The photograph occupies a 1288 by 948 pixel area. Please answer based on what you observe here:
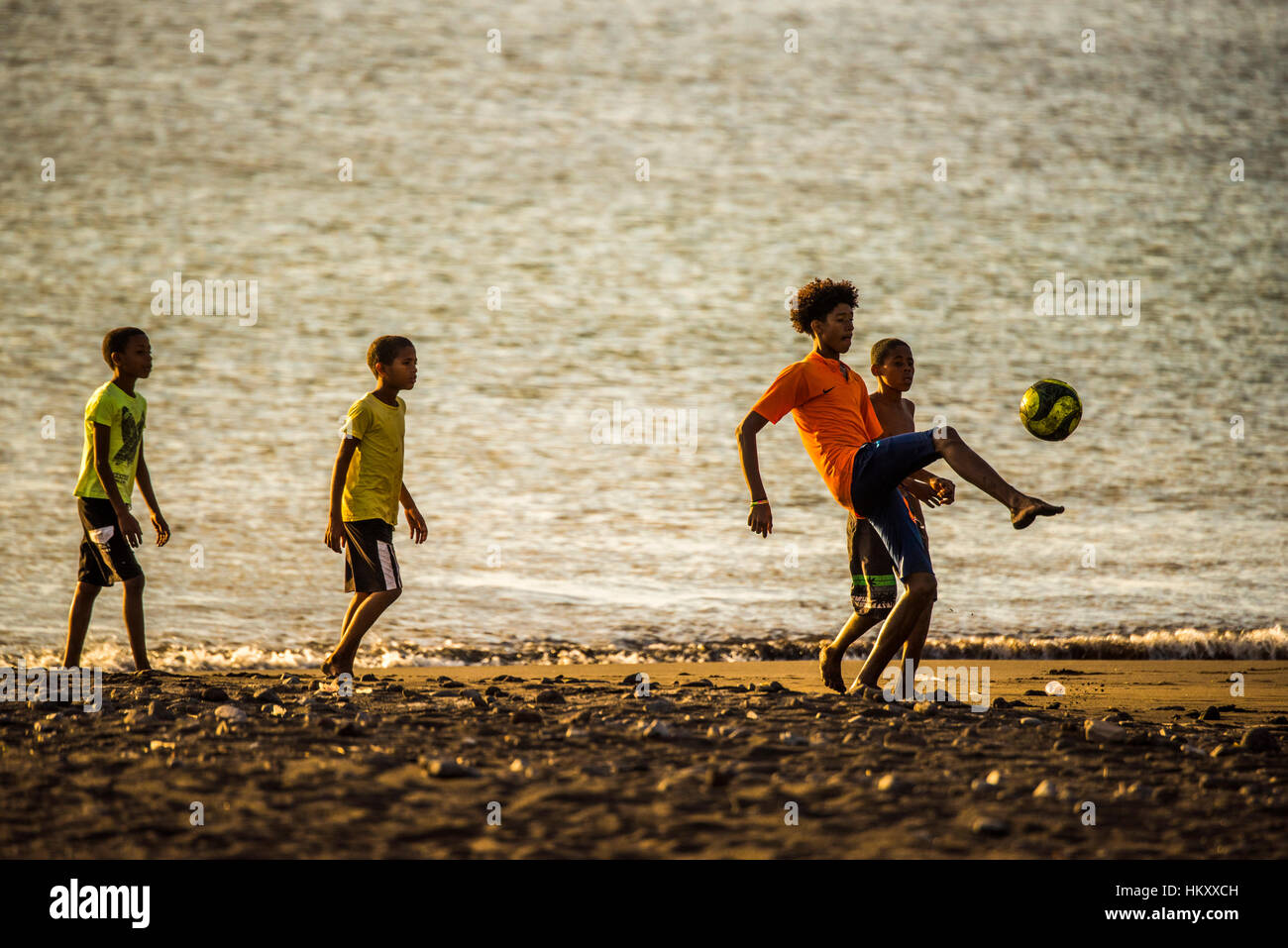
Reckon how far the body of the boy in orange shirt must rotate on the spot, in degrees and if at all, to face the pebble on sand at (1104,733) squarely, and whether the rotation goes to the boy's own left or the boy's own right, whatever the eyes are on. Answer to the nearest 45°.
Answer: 0° — they already face it

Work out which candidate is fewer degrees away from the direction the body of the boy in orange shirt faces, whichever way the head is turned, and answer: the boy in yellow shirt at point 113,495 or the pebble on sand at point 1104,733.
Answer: the pebble on sand

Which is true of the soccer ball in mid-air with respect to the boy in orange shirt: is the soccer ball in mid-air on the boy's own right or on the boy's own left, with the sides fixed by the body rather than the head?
on the boy's own left

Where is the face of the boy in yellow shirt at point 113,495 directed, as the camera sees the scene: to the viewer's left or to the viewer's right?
to the viewer's right

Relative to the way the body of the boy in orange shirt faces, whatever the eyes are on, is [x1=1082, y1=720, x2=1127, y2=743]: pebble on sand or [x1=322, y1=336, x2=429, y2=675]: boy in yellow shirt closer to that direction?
the pebble on sand

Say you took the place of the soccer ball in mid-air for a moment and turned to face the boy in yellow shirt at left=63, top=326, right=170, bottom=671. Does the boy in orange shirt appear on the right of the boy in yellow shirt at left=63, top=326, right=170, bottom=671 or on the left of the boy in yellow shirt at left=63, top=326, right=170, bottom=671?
left

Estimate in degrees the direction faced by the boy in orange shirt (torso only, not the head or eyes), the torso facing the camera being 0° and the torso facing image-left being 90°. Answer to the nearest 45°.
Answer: approximately 315°
